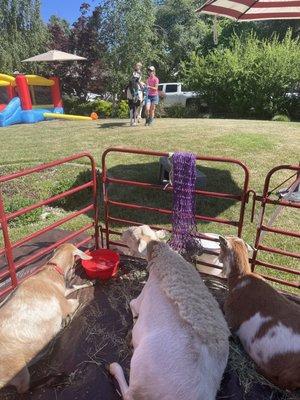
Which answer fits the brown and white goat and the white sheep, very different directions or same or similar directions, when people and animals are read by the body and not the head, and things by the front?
same or similar directions

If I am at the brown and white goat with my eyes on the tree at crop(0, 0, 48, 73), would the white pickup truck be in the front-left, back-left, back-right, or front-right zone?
front-right

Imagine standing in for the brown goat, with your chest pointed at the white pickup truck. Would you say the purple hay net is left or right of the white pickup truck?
right

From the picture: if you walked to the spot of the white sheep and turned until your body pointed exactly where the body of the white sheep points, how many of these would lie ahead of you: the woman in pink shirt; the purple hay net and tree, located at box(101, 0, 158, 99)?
3

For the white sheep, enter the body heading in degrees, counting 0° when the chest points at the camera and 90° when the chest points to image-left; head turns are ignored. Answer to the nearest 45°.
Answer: approximately 180°

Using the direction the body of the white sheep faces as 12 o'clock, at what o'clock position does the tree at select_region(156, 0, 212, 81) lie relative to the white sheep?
The tree is roughly at 12 o'clock from the white sheep.

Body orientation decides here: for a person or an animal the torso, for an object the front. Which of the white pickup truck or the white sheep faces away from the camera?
the white sheep

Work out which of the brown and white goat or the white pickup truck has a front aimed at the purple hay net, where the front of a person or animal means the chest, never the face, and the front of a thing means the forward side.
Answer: the brown and white goat

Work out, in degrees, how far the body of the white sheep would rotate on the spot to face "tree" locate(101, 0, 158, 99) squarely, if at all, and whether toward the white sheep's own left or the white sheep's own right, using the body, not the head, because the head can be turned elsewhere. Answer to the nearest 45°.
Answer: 0° — it already faces it

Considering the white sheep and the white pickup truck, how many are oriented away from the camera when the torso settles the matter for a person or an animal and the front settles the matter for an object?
1

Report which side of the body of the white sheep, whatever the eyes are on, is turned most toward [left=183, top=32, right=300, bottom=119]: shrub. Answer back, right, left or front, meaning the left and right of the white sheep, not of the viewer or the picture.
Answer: front

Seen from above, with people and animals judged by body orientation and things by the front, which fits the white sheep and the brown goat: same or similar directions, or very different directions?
same or similar directions
